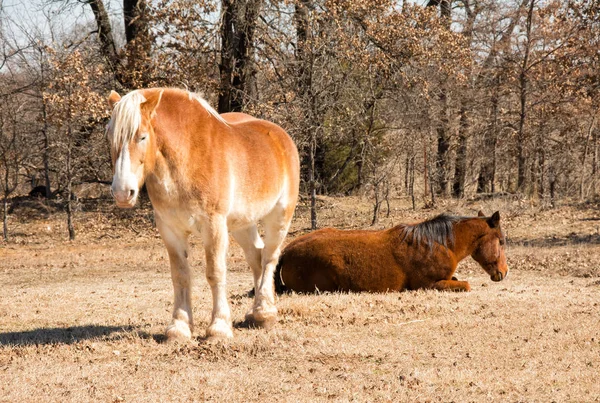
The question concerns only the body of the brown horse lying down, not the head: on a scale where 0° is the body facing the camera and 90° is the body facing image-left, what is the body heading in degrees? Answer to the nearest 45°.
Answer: approximately 270°

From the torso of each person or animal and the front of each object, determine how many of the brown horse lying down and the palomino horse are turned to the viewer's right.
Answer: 1

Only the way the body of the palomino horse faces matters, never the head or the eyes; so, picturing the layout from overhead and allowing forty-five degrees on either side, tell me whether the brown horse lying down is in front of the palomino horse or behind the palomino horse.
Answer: behind

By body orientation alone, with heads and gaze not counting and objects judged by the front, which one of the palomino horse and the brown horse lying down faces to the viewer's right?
the brown horse lying down

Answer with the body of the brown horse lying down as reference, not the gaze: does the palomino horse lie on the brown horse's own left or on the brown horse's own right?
on the brown horse's own right

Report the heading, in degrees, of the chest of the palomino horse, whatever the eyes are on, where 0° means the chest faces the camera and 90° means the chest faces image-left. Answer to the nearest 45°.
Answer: approximately 45°
